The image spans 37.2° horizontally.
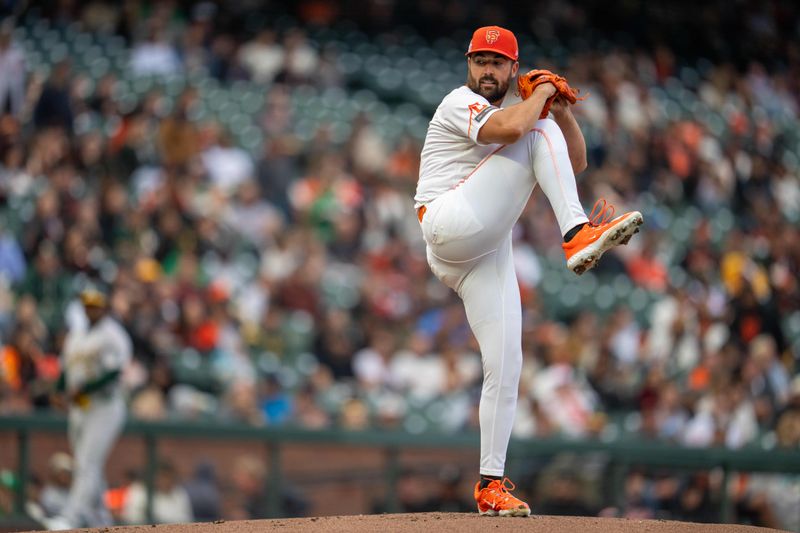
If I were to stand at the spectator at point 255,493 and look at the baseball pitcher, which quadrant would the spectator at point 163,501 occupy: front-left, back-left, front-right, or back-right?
back-right

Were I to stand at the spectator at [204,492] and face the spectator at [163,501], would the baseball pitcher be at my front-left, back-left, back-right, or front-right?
back-left

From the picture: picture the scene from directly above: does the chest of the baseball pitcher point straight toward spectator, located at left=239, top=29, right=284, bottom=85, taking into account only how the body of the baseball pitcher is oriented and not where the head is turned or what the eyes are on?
no

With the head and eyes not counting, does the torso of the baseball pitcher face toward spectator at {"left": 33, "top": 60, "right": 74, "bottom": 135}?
no

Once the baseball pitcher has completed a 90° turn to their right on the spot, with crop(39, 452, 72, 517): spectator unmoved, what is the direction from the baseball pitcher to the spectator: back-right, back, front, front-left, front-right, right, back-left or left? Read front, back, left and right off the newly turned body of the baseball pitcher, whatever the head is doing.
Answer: back-right

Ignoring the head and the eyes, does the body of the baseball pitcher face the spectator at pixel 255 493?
no

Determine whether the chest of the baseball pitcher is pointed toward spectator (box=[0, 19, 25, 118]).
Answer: no
